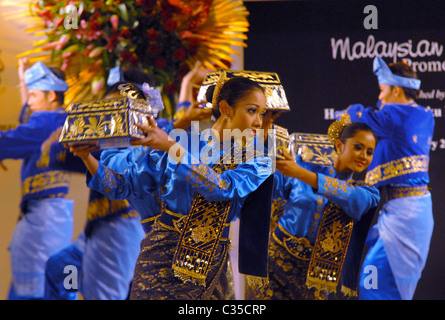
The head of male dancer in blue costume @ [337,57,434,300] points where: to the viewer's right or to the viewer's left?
to the viewer's left

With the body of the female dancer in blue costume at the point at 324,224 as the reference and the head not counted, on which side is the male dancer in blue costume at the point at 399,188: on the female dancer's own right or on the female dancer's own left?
on the female dancer's own left

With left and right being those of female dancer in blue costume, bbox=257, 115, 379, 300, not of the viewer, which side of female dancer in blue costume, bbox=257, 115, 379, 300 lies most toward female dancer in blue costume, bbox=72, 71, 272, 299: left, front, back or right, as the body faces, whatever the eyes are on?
right

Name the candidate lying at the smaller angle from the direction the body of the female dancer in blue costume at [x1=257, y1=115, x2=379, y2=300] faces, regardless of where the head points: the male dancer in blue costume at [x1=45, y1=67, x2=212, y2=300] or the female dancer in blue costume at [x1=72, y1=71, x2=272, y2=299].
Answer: the female dancer in blue costume

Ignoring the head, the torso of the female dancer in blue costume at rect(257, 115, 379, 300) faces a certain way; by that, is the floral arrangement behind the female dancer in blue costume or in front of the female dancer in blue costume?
behind

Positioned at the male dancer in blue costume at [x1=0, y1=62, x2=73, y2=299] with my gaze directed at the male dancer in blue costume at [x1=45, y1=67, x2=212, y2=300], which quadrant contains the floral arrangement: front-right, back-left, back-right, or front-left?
front-left
